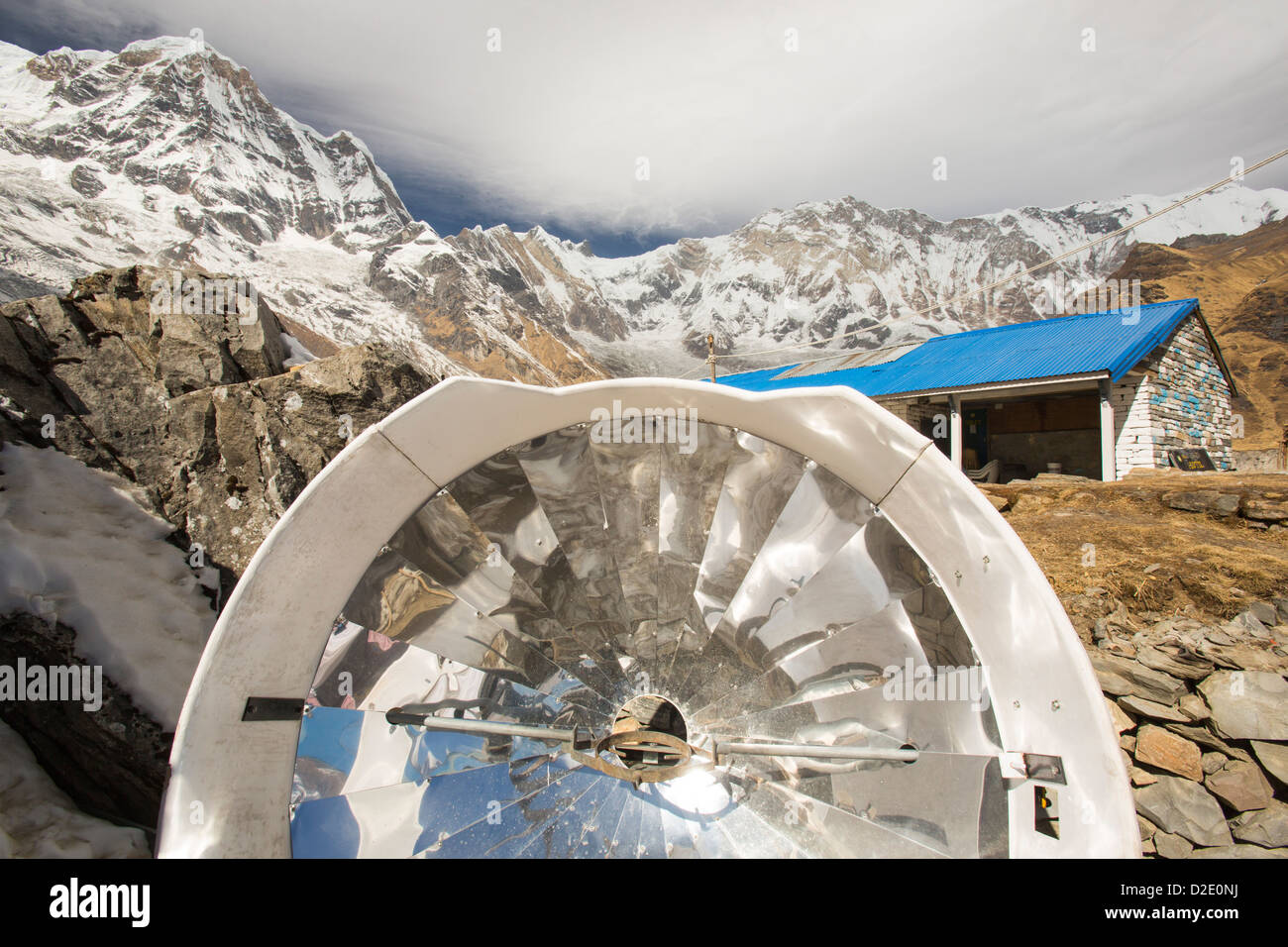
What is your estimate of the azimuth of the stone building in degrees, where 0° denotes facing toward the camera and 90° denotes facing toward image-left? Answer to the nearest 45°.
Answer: approximately 45°

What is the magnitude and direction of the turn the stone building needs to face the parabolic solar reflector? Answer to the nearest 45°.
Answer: approximately 45° to its left

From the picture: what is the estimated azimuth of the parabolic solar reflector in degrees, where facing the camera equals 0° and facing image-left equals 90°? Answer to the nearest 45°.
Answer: approximately 0°

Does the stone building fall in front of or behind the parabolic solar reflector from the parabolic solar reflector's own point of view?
behind
